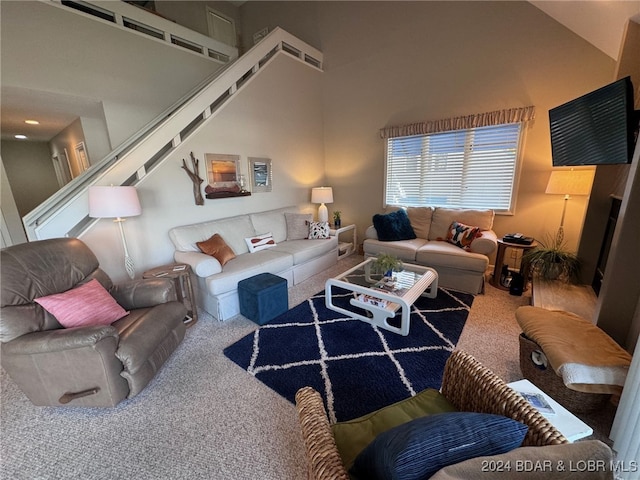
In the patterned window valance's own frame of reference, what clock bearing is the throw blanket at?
The throw blanket is roughly at 10 o'clock from the patterned window valance.

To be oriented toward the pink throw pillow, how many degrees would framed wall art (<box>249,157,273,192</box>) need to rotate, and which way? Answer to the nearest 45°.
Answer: approximately 90° to its right

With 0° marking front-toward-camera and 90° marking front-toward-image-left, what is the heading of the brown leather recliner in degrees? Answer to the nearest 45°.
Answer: approximately 315°

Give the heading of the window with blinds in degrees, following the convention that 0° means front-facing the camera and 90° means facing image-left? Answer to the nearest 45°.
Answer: approximately 45°

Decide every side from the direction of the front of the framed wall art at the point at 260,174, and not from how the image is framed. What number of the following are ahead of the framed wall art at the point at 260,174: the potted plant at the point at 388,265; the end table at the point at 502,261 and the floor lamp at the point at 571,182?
3

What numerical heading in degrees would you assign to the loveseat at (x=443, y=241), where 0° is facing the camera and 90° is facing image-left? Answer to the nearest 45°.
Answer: approximately 45°

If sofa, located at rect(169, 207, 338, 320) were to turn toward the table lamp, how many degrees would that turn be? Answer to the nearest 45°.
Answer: approximately 90° to its left

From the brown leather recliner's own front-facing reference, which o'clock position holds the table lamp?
The table lamp is roughly at 10 o'clock from the brown leather recliner.

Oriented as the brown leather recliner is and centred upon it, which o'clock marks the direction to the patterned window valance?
The patterned window valance is roughly at 11 o'clock from the brown leather recliner.
